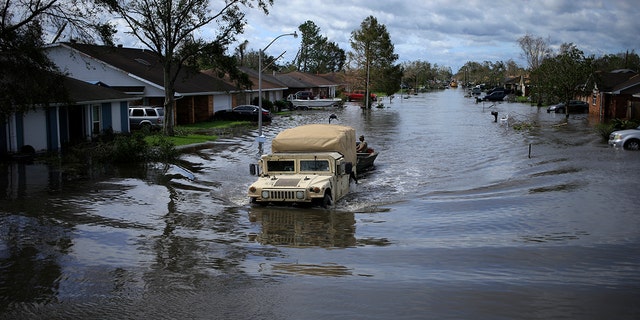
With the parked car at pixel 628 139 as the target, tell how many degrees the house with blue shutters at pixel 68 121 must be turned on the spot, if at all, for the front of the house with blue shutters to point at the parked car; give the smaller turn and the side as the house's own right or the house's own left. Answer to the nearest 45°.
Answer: approximately 45° to the house's own left

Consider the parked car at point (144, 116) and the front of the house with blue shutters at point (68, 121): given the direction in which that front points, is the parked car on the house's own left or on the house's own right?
on the house's own left

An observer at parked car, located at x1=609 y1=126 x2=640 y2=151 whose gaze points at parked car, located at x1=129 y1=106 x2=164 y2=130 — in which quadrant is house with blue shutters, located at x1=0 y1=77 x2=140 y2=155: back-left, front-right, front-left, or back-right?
front-left

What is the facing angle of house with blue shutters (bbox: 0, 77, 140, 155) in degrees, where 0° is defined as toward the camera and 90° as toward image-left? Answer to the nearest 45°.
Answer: approximately 315°
